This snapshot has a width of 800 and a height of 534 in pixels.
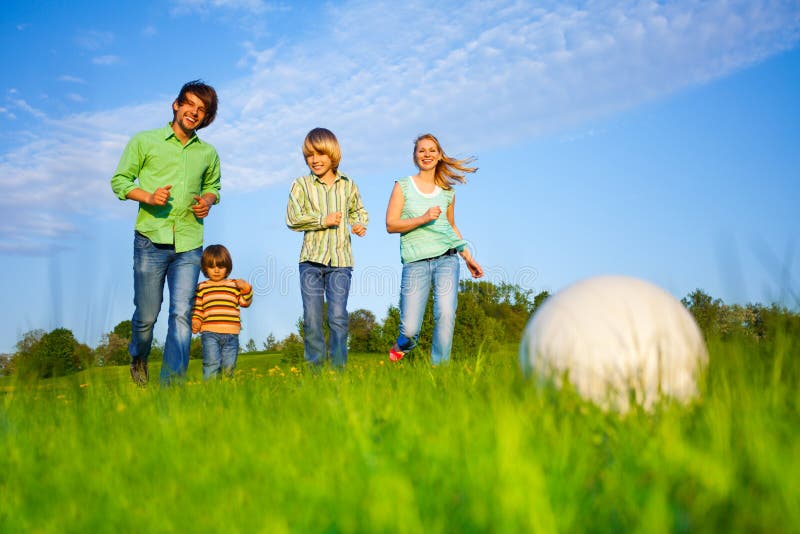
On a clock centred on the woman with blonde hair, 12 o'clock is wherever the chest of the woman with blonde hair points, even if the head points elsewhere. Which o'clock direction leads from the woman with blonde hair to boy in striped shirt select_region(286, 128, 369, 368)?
The boy in striped shirt is roughly at 3 o'clock from the woman with blonde hair.

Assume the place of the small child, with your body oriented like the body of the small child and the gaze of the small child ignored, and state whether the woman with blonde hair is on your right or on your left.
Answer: on your left

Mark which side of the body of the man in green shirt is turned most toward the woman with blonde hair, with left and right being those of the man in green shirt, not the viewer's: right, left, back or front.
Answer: left

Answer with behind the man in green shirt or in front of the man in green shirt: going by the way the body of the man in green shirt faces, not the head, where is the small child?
behind
